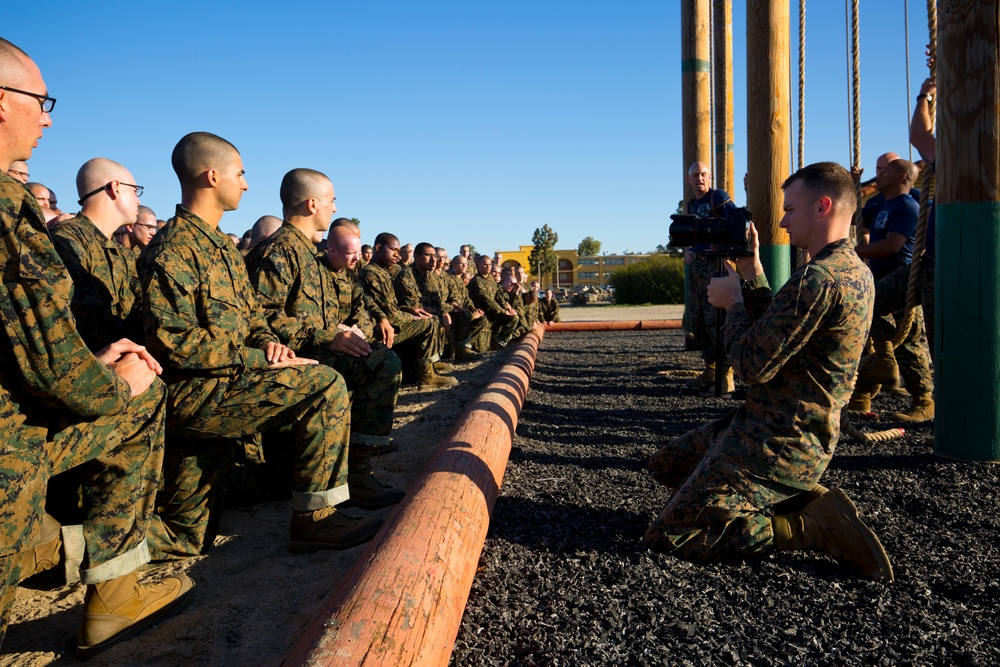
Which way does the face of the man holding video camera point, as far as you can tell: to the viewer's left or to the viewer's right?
to the viewer's left

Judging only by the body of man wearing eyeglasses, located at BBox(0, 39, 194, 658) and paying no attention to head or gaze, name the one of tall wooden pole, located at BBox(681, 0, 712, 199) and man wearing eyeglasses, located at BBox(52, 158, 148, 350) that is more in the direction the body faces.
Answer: the tall wooden pole

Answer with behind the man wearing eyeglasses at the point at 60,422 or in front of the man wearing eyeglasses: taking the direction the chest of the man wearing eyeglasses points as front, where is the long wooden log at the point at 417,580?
in front

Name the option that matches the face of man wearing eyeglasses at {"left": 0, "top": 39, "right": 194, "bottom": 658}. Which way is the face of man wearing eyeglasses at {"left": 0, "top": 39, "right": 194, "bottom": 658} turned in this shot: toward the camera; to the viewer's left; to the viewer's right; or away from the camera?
to the viewer's right

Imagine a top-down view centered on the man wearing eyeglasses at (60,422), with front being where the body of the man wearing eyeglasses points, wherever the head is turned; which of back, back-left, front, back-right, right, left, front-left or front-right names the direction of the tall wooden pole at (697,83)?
front-left

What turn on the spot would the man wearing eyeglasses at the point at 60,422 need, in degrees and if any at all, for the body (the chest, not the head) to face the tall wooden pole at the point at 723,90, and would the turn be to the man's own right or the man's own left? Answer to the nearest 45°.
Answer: approximately 45° to the man's own left

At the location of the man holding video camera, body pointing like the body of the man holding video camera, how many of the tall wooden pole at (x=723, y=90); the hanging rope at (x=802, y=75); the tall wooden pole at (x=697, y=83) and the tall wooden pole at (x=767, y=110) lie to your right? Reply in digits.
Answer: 4

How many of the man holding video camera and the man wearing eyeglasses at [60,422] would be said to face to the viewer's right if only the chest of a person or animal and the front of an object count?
1

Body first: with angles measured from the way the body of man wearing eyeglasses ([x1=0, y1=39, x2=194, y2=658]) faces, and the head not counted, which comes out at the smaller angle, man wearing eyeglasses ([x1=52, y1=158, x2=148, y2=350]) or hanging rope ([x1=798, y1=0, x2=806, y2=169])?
the hanging rope

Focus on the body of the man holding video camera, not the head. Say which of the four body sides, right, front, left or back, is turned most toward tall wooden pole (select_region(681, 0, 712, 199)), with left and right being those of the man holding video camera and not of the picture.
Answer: right

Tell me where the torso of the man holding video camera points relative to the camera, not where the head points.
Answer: to the viewer's left

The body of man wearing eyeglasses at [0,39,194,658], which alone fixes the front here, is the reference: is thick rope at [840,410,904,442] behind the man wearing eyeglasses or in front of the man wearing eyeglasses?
in front

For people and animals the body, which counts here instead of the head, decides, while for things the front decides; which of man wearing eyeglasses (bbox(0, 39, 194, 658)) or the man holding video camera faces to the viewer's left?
the man holding video camera

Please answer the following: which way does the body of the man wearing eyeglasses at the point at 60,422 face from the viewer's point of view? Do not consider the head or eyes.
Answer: to the viewer's right

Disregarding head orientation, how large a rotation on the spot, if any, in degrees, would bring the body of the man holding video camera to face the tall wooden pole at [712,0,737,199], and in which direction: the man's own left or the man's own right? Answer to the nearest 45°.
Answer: approximately 90° to the man's own right

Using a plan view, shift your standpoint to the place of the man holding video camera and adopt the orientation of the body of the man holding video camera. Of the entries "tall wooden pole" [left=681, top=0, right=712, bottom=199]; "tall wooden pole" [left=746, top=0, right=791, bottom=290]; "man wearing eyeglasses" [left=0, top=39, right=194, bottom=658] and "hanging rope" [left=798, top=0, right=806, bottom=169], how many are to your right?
3

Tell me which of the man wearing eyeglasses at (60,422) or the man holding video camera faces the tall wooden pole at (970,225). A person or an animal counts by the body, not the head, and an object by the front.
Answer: the man wearing eyeglasses

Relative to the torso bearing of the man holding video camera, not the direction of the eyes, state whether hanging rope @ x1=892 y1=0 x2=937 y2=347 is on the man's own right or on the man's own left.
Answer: on the man's own right
